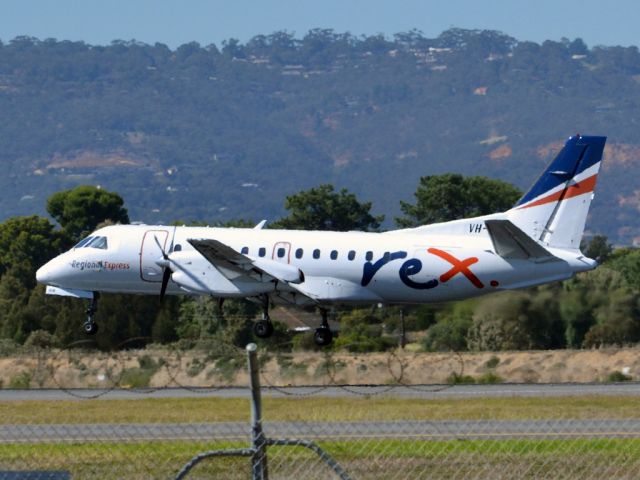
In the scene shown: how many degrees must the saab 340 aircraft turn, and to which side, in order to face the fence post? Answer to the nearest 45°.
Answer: approximately 90° to its left

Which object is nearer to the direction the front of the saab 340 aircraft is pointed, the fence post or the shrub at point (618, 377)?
the fence post

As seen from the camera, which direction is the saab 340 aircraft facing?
to the viewer's left

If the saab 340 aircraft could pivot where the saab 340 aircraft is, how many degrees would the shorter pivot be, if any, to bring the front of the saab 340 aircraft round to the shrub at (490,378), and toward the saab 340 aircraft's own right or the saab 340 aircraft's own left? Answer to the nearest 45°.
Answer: approximately 135° to the saab 340 aircraft's own left

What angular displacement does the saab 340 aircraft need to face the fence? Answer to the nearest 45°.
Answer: approximately 90° to its left
